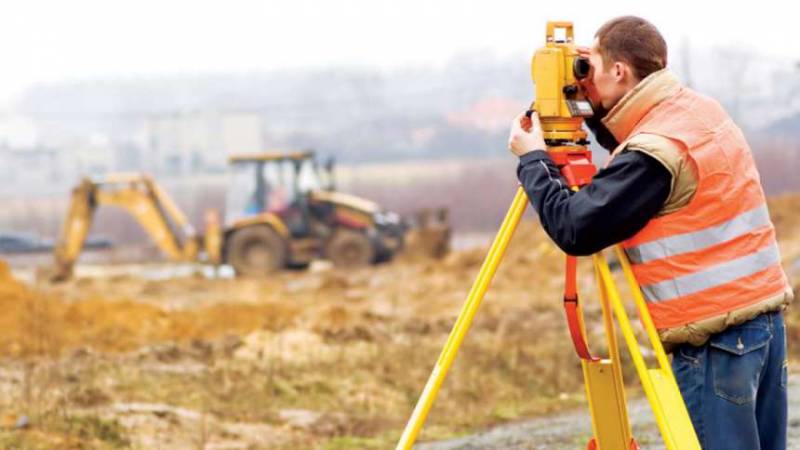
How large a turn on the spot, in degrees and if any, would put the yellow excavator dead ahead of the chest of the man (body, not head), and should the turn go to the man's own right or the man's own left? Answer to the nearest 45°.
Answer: approximately 45° to the man's own right

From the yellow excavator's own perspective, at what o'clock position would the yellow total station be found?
The yellow total station is roughly at 3 o'clock from the yellow excavator.

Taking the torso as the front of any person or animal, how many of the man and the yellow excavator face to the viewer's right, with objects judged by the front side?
1

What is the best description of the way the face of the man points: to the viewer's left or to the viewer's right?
to the viewer's left

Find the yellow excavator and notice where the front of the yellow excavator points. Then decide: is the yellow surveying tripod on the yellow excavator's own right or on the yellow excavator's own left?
on the yellow excavator's own right

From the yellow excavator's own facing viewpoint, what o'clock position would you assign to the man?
The man is roughly at 3 o'clock from the yellow excavator.

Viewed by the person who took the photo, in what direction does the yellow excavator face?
facing to the right of the viewer

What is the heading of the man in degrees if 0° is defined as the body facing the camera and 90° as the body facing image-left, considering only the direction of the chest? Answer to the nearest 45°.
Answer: approximately 135°
